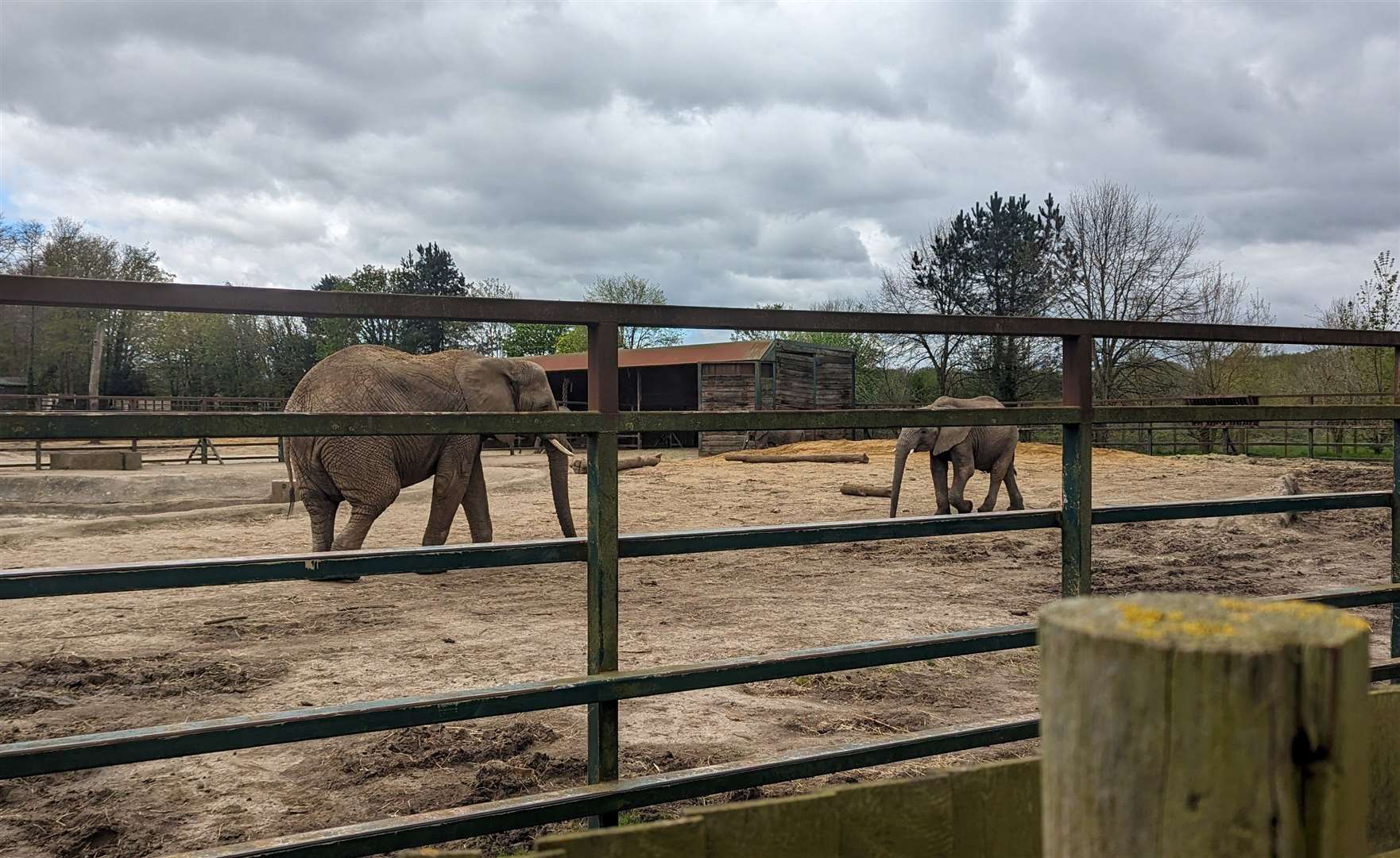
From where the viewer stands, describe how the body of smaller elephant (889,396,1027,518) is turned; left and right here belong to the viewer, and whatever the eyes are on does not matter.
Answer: facing to the left of the viewer

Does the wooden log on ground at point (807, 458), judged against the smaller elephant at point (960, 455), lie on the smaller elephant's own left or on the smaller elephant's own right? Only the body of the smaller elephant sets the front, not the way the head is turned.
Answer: on the smaller elephant's own right

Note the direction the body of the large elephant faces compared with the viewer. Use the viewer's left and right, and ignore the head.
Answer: facing to the right of the viewer

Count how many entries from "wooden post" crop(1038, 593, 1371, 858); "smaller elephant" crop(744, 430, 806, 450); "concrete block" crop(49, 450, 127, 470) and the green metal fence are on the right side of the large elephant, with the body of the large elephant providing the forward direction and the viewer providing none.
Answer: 2

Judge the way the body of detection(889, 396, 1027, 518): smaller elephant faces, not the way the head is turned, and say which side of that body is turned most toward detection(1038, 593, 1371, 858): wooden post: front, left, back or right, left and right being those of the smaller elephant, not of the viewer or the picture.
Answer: left

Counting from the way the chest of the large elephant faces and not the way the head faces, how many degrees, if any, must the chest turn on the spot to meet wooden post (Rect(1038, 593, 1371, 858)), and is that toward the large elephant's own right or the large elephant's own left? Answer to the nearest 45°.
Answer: approximately 90° to the large elephant's own right

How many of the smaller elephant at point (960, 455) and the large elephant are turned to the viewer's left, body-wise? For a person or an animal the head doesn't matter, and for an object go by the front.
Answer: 1
